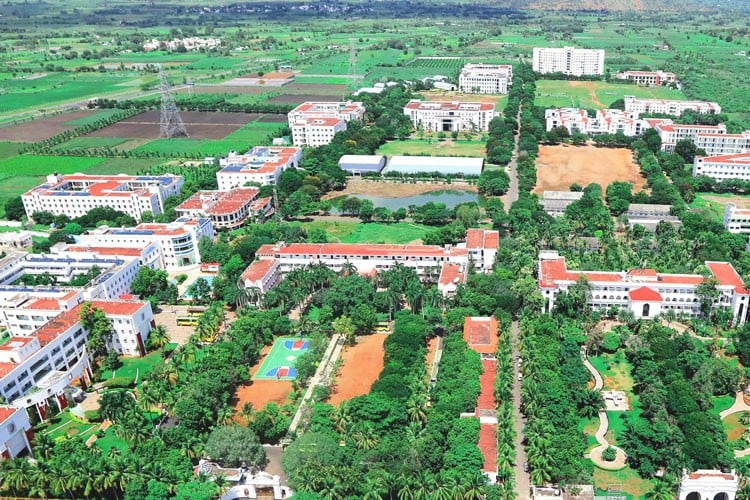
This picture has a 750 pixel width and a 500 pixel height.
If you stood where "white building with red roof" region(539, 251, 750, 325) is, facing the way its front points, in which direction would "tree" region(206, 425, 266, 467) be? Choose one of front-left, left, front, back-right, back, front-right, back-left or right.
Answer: front-right

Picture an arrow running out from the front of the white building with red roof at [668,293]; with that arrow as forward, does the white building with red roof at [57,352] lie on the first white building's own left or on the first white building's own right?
on the first white building's own right

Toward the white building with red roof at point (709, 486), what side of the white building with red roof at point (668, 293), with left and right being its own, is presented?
front

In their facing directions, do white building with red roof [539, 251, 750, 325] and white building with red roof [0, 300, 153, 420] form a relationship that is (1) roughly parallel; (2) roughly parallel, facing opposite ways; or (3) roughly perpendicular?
roughly perpendicular

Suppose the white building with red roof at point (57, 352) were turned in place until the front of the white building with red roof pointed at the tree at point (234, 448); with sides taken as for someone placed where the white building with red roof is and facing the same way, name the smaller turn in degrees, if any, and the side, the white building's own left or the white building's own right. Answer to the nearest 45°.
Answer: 0° — it already faces it

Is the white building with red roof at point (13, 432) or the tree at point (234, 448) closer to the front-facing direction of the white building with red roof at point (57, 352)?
the tree

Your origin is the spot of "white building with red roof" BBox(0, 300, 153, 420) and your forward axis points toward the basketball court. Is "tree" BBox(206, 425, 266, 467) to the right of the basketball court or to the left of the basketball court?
right

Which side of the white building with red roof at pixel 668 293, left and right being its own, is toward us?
front

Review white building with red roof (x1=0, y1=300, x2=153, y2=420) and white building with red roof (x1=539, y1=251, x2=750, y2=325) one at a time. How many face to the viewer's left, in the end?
0

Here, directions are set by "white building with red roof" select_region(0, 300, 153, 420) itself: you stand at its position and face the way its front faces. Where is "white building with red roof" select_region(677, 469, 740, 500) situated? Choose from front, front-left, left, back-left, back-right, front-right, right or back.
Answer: front

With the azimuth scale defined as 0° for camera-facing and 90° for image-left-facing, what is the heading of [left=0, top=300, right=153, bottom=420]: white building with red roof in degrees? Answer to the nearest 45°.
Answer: approximately 315°

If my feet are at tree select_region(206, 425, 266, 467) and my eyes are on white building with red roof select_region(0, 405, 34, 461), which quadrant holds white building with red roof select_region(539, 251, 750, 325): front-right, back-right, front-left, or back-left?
back-right

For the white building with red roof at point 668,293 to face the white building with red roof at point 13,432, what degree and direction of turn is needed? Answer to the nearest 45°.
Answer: approximately 45° to its right

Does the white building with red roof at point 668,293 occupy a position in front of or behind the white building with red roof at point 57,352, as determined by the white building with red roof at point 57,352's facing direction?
in front
